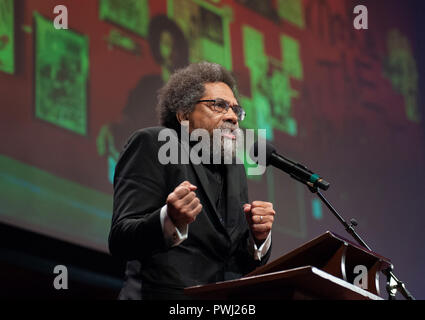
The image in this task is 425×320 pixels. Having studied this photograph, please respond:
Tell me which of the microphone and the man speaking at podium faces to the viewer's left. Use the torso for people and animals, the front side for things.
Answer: the microphone

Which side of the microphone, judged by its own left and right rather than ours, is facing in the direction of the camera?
left

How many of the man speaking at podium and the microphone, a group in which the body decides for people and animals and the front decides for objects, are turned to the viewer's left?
1

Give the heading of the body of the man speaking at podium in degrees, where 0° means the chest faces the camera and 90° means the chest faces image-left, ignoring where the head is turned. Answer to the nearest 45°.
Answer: approximately 315°
